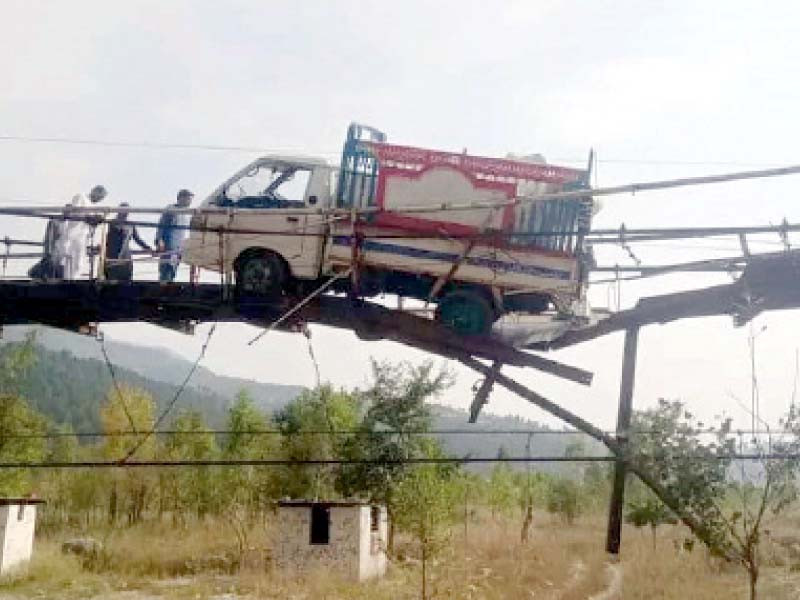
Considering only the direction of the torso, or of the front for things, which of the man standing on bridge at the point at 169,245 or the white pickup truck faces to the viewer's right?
the man standing on bridge

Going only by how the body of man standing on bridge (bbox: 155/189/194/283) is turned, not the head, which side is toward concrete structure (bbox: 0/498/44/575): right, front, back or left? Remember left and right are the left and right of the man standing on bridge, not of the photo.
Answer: left

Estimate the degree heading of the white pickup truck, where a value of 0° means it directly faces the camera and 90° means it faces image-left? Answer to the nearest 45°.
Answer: approximately 90°

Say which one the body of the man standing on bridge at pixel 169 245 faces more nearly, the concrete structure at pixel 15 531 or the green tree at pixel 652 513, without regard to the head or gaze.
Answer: the green tree

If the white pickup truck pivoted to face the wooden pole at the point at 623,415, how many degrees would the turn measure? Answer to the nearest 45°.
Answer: approximately 135° to its left

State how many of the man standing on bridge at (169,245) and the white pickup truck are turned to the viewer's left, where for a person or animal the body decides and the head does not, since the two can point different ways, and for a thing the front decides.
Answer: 1

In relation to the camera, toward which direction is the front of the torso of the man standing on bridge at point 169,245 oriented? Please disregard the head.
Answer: to the viewer's right
